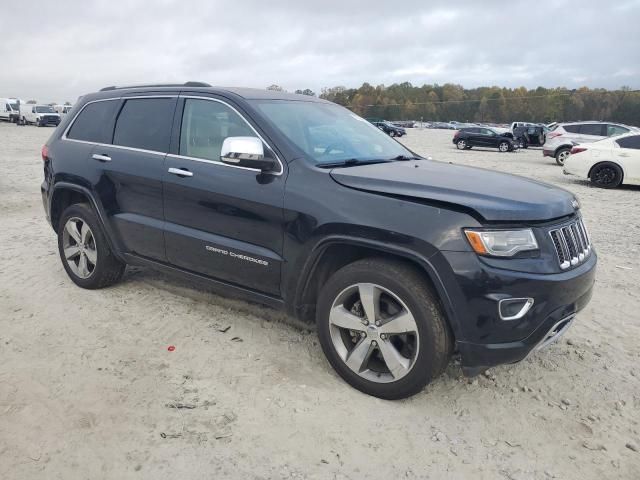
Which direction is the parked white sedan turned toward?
to the viewer's right

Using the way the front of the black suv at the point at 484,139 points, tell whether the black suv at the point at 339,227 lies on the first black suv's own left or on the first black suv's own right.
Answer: on the first black suv's own right

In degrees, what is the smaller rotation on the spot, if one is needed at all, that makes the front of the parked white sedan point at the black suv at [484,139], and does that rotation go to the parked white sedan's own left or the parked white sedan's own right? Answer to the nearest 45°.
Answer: approximately 90° to the parked white sedan's own left

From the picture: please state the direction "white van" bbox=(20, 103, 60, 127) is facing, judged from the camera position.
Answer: facing the viewer and to the right of the viewer

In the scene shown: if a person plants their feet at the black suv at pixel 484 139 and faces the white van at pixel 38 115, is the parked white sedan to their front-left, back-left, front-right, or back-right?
back-left

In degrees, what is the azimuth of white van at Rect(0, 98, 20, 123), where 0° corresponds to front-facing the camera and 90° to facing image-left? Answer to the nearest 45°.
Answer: approximately 315°

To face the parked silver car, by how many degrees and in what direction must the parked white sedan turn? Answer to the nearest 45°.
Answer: approximately 90° to its left

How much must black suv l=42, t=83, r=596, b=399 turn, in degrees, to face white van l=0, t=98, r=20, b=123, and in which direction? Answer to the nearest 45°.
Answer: approximately 180°
